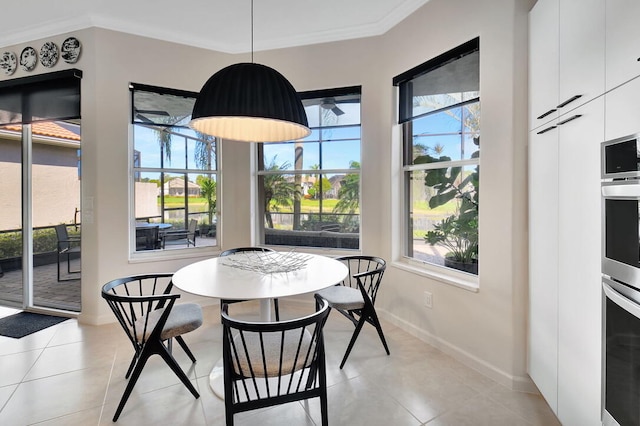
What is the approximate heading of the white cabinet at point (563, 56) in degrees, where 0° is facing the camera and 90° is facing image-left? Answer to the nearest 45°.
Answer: approximately 45°

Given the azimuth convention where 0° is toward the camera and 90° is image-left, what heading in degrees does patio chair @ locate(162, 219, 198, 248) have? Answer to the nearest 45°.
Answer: approximately 90°

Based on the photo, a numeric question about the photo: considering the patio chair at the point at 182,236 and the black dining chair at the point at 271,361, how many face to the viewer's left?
1

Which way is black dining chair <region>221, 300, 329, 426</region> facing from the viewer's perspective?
away from the camera

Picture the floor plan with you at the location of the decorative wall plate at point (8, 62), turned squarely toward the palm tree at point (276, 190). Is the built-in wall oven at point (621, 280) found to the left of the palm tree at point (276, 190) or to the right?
right

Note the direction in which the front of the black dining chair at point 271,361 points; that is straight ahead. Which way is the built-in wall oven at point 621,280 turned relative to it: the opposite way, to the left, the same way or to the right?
to the left

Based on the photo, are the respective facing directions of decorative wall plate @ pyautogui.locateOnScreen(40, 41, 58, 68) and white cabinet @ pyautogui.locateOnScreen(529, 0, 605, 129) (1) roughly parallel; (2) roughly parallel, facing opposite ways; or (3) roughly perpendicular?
roughly perpendicular

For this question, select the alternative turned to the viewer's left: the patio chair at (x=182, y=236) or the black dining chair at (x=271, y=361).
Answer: the patio chair

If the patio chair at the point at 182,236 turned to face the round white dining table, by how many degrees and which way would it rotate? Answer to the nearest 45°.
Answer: approximately 90° to its left

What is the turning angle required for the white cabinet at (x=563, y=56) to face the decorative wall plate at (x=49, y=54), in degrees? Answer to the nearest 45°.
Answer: approximately 45° to its right
